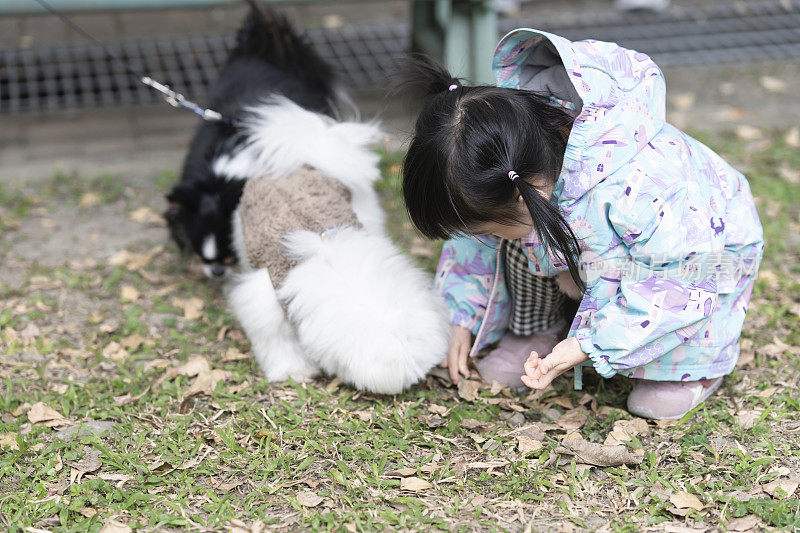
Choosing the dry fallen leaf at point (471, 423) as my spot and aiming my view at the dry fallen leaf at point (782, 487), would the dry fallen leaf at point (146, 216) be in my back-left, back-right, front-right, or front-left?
back-left

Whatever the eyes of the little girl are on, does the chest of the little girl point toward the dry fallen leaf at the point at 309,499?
yes

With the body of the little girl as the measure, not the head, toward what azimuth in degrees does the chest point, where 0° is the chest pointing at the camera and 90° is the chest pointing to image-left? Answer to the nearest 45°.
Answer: approximately 45°
